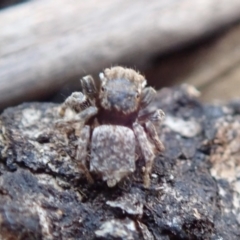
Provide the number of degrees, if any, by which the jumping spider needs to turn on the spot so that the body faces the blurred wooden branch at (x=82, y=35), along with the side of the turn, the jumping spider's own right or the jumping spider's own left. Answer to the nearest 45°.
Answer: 0° — it already faces it

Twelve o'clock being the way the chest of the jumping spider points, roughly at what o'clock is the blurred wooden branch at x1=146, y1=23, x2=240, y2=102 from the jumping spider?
The blurred wooden branch is roughly at 1 o'clock from the jumping spider.

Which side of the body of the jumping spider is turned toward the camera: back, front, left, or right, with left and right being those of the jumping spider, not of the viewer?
back
